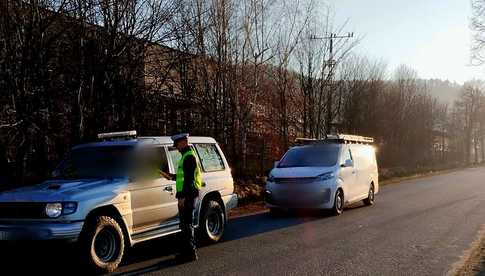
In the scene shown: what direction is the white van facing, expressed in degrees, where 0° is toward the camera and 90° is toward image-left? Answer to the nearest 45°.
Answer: approximately 45°

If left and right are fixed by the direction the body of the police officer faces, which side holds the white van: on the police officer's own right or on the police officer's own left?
on the police officer's own right

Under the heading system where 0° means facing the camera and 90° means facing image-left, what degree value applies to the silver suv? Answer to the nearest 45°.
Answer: approximately 45°

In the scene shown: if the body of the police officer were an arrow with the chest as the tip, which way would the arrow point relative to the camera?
to the viewer's left

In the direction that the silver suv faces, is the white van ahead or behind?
behind
